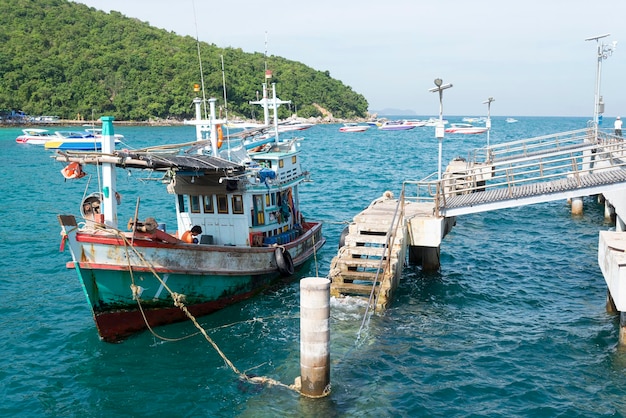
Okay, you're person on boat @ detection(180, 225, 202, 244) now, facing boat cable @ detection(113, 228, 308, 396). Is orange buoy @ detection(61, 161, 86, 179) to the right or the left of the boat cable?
right

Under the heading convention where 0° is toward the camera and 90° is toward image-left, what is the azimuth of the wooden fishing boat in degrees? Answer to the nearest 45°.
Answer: approximately 45°

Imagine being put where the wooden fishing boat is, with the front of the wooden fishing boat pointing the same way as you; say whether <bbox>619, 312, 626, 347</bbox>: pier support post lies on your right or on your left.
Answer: on your left
